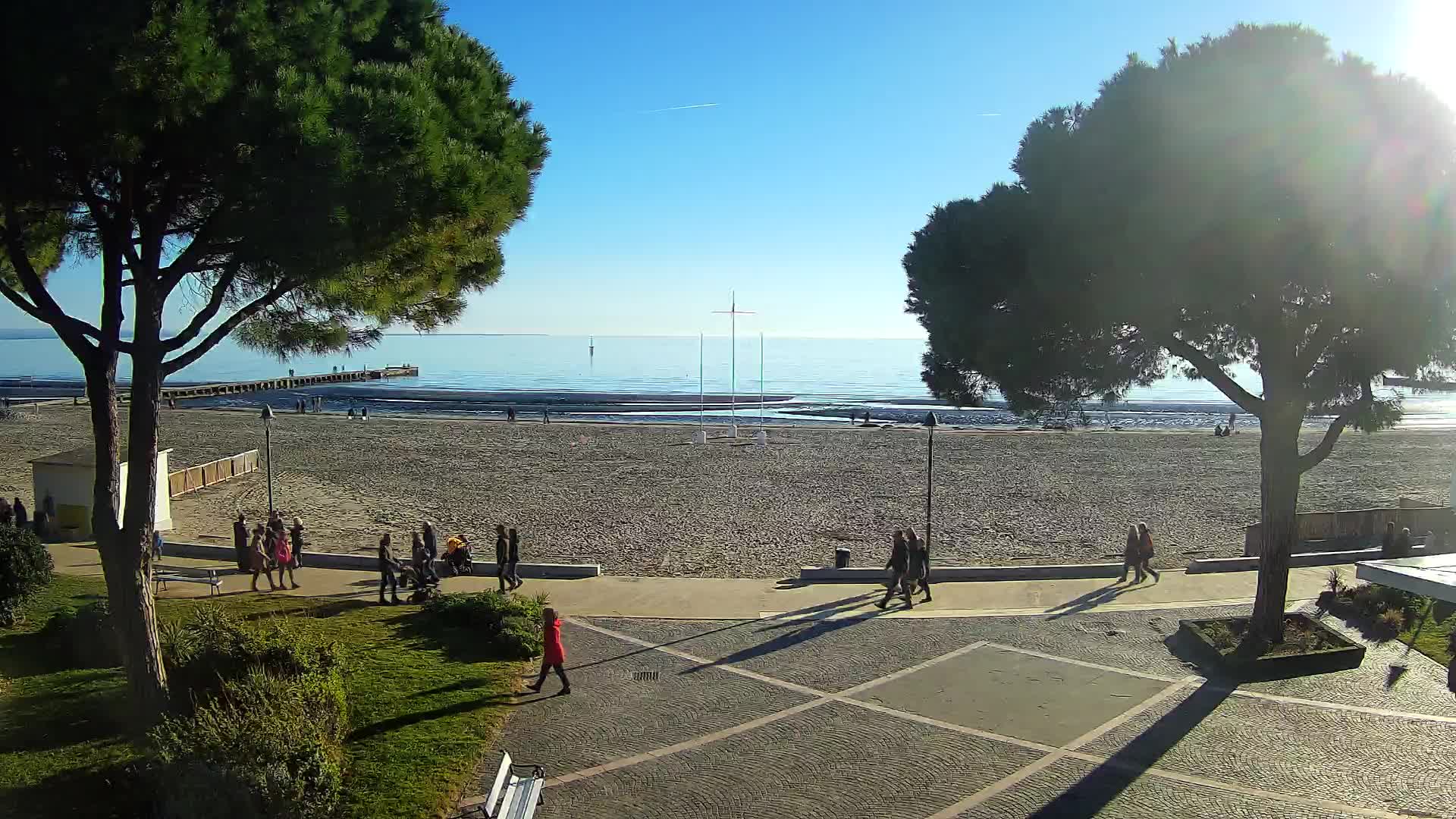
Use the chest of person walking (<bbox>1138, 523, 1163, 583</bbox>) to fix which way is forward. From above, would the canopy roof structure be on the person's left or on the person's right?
on the person's left

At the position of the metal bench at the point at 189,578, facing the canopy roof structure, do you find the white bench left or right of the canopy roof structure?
right

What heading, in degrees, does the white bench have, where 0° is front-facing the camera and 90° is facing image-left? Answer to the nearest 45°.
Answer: approximately 270°

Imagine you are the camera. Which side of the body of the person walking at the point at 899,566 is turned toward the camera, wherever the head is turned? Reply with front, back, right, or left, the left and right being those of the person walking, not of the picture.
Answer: left

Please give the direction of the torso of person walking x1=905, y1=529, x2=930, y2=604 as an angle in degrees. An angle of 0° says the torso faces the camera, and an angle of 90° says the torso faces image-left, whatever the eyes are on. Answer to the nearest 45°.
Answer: approximately 90°

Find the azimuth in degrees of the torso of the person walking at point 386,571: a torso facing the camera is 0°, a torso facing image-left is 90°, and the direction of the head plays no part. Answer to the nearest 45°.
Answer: approximately 270°
